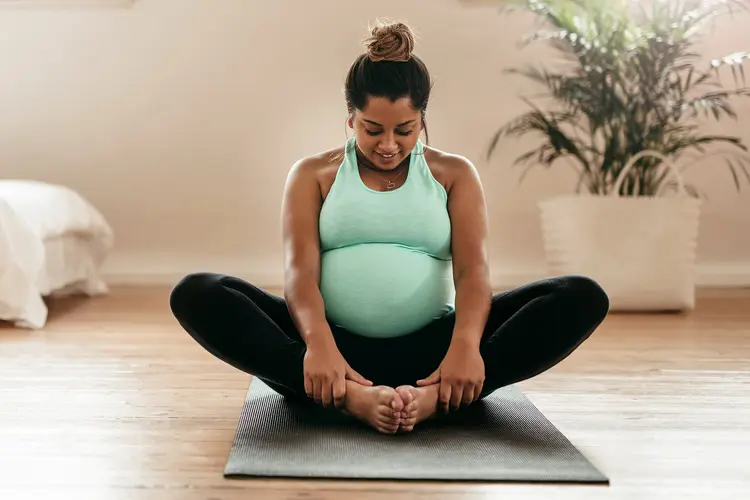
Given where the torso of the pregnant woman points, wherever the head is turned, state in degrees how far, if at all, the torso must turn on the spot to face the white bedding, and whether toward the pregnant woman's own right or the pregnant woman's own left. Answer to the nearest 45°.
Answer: approximately 135° to the pregnant woman's own right

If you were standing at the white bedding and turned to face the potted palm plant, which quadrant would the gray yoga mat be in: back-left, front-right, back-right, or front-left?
front-right

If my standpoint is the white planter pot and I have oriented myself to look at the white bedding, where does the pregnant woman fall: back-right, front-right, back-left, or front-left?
front-left

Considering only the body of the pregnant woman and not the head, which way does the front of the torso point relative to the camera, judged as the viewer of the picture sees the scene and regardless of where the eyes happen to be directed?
toward the camera

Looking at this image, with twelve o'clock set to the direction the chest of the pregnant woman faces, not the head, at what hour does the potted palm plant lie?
The potted palm plant is roughly at 7 o'clock from the pregnant woman.

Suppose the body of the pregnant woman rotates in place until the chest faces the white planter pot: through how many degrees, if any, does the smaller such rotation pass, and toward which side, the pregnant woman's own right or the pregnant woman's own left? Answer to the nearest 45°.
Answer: approximately 135° to the pregnant woman's own left
